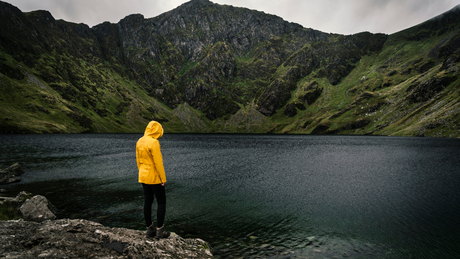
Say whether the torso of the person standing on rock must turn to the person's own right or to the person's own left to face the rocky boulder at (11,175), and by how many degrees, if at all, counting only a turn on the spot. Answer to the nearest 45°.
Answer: approximately 90° to the person's own left

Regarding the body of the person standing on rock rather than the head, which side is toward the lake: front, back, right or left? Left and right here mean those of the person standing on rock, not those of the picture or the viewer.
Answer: front

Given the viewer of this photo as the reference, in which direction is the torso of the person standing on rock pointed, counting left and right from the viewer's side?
facing away from the viewer and to the right of the viewer

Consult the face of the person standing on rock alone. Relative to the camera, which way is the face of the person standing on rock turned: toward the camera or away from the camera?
away from the camera
